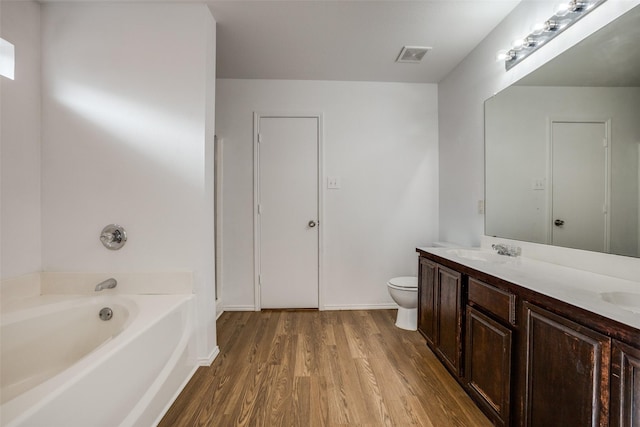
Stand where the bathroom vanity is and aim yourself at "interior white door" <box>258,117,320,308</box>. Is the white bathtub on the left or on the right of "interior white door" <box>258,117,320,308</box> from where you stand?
left

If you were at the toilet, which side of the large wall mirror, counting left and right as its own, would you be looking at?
right

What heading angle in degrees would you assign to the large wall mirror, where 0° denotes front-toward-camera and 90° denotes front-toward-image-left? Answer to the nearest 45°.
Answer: approximately 45°

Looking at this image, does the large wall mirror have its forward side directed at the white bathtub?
yes

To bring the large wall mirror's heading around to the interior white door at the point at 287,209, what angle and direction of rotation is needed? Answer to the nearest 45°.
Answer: approximately 45° to its right
